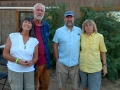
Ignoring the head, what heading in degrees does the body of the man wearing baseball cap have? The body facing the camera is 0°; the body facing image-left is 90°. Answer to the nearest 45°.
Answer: approximately 0°

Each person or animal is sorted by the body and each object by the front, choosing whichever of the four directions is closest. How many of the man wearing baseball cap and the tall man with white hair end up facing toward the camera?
2

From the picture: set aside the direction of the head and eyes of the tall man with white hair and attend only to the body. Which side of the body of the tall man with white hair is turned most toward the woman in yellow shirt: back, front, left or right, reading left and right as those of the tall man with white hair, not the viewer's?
left

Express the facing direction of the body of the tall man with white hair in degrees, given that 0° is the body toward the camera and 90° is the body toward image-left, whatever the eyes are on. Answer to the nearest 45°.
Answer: approximately 0°
